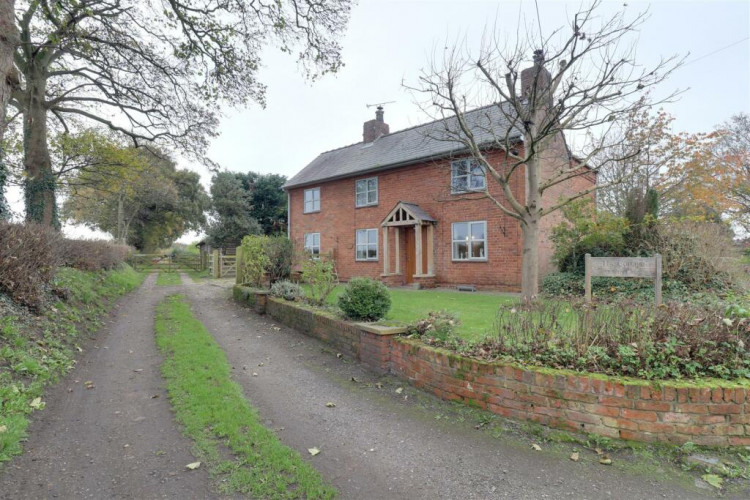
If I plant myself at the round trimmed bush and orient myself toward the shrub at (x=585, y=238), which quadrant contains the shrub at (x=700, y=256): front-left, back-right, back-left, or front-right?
front-right

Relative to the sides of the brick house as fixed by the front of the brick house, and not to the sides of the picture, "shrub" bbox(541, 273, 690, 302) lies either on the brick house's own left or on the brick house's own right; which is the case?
on the brick house's own left

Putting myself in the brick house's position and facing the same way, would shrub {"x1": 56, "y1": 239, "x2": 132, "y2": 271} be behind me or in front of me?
in front

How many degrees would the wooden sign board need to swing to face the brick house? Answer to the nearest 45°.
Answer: approximately 135° to its right

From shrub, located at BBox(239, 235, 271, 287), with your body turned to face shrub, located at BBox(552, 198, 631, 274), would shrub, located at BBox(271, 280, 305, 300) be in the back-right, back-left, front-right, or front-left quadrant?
front-right

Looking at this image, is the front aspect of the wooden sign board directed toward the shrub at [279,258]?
no

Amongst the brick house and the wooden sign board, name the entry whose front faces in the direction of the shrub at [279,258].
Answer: the brick house

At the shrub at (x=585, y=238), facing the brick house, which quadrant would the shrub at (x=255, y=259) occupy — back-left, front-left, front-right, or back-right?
front-left

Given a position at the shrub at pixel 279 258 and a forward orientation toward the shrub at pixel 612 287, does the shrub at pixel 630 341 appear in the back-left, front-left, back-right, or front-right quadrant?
front-right

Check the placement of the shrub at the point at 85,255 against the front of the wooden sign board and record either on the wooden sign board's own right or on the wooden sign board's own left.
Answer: on the wooden sign board's own right

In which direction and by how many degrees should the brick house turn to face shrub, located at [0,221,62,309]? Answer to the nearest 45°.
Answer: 0° — it already faces it

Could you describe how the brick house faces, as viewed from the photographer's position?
facing the viewer and to the left of the viewer

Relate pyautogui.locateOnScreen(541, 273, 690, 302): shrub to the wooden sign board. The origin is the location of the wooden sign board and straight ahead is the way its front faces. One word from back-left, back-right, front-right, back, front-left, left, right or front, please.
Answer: back

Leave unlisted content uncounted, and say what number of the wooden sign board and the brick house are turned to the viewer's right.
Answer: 0

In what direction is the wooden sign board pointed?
toward the camera

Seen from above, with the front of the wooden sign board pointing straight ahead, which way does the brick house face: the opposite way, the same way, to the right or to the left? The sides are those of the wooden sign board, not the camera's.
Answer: the same way

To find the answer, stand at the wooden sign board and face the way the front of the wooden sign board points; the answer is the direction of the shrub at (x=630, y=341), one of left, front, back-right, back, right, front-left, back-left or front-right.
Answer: front

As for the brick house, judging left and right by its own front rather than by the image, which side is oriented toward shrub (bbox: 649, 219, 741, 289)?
left

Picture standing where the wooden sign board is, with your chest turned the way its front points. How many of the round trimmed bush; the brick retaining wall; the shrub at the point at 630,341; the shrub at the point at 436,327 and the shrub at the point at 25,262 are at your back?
0
